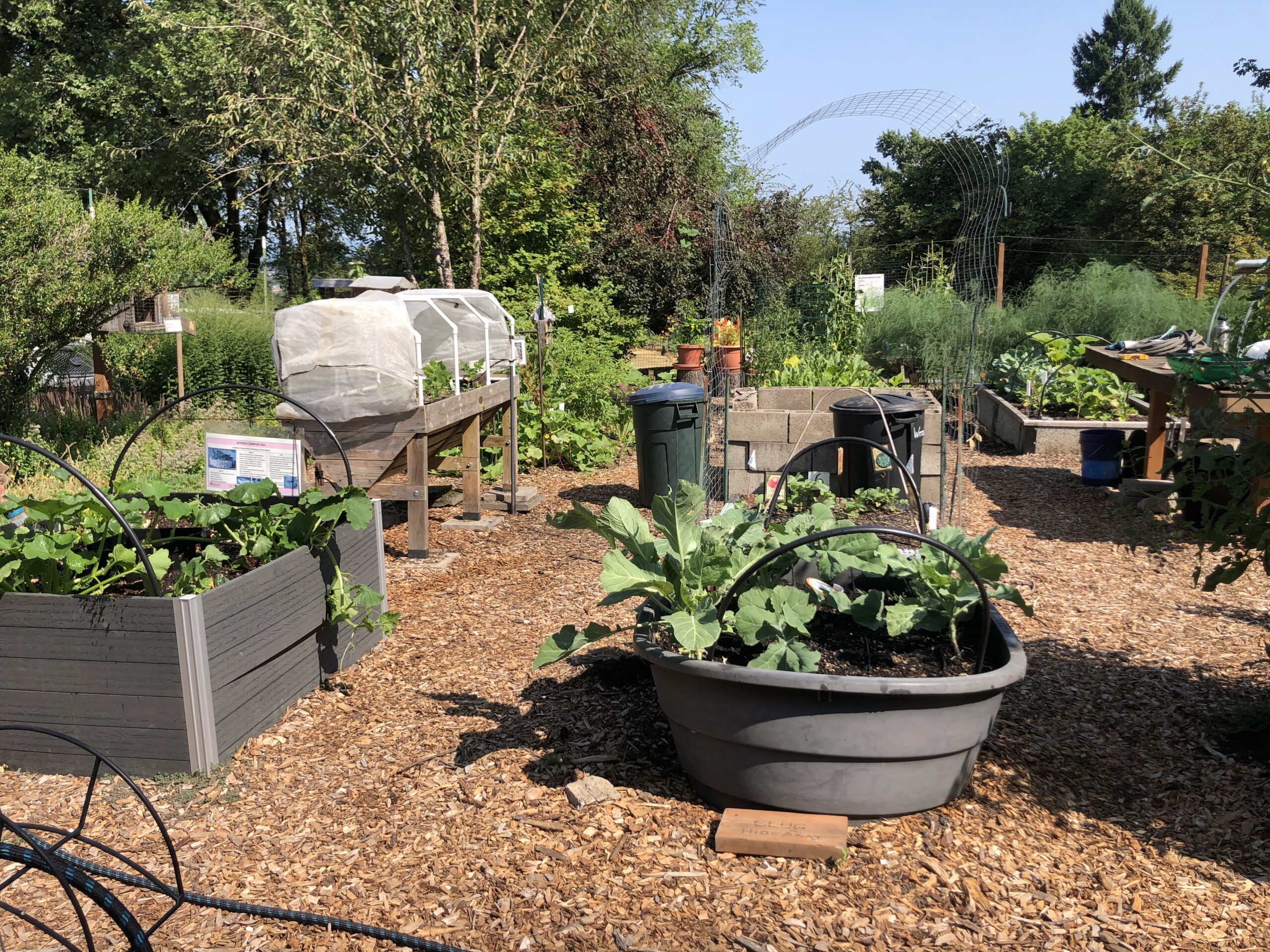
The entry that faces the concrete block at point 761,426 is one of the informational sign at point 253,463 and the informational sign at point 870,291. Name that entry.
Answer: the informational sign at point 870,291

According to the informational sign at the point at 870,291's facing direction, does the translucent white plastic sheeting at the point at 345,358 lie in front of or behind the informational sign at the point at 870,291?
in front

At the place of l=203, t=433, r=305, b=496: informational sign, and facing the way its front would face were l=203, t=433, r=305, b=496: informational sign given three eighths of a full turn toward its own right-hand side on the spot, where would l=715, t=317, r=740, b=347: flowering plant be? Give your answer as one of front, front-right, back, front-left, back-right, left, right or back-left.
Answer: right

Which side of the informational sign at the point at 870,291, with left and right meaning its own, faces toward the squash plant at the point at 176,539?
front

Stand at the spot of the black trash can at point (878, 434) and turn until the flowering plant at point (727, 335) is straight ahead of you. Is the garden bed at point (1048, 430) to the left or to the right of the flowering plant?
right

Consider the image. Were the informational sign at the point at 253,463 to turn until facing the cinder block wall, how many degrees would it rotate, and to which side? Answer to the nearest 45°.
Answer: approximately 135° to its left

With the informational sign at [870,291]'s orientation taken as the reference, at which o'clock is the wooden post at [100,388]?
The wooden post is roughly at 2 o'clock from the informational sign.

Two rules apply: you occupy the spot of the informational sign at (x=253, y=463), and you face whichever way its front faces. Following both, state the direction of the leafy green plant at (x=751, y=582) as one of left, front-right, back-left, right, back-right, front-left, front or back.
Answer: front-left

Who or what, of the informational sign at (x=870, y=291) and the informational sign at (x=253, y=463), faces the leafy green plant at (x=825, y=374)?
the informational sign at (x=870, y=291)

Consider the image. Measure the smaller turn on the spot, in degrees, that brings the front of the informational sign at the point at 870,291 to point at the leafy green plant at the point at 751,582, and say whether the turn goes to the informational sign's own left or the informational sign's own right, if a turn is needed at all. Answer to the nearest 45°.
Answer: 0° — it already faces it

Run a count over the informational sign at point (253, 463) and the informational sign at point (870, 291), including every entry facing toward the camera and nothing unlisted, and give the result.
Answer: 2

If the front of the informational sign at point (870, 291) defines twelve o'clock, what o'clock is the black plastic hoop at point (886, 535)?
The black plastic hoop is roughly at 12 o'clock from the informational sign.

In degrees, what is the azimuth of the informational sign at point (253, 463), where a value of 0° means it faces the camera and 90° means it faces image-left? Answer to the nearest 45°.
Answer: approximately 0°

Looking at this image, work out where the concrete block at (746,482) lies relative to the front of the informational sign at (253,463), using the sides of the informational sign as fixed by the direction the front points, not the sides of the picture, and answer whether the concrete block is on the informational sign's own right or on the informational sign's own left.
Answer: on the informational sign's own left

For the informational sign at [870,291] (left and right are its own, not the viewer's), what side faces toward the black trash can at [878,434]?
front

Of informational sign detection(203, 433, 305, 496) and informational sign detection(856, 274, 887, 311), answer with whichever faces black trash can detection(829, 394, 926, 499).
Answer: informational sign detection(856, 274, 887, 311)
